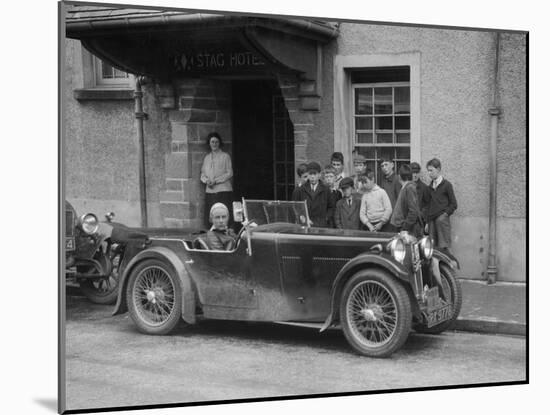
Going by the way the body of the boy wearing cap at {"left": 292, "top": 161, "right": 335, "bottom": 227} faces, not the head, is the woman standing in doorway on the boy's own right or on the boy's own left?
on the boy's own right

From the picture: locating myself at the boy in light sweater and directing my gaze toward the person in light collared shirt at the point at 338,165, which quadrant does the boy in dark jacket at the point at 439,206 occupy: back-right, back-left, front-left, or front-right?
back-right

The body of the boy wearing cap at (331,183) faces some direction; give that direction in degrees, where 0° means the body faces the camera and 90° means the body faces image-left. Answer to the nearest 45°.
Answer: approximately 0°

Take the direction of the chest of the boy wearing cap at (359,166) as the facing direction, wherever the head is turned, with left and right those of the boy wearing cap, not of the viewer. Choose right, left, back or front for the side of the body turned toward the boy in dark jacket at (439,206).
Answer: left
